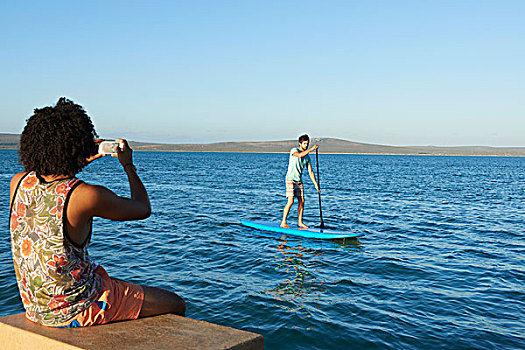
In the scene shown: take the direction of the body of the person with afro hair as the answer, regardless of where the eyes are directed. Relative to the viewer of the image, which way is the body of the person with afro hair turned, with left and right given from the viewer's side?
facing away from the viewer and to the right of the viewer

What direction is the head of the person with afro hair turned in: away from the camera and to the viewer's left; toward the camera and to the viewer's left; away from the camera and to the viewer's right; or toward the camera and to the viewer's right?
away from the camera and to the viewer's right

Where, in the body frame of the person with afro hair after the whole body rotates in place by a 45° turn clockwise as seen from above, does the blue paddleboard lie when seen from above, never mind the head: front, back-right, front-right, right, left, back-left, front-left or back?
front-left
